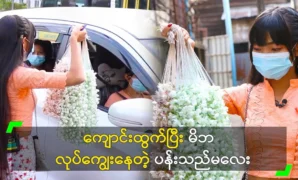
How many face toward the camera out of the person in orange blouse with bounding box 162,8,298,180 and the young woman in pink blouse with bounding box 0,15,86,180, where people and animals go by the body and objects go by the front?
1

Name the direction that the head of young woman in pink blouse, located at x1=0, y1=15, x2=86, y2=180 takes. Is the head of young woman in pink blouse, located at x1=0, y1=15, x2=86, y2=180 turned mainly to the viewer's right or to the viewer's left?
to the viewer's right

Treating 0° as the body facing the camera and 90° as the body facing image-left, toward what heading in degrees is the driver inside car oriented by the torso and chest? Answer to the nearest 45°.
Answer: approximately 315°

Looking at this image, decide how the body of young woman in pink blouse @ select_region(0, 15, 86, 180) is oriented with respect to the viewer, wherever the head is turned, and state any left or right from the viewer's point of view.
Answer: facing away from the viewer and to the right of the viewer
